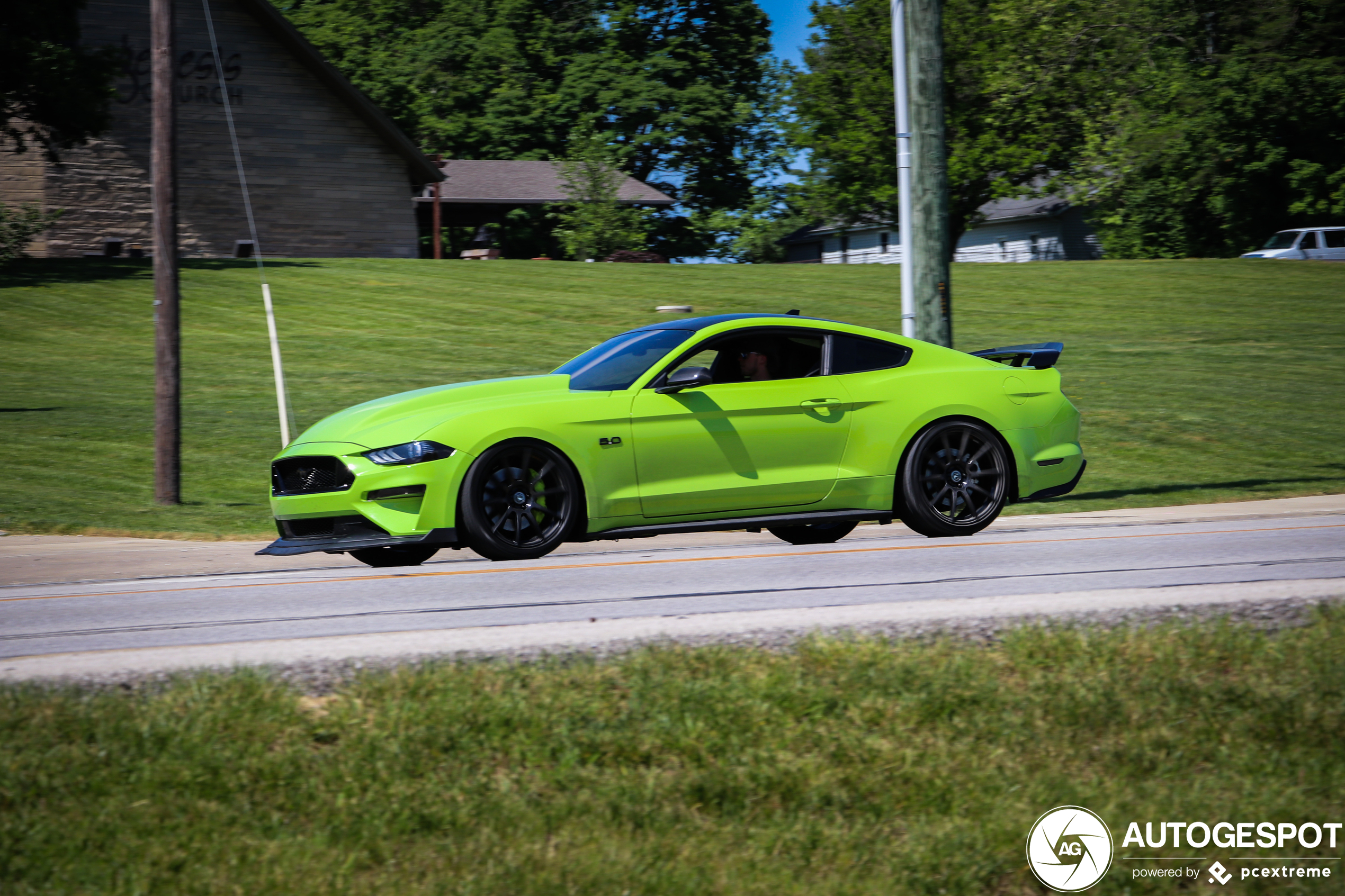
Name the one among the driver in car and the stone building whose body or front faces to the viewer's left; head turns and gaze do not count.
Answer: the driver in car

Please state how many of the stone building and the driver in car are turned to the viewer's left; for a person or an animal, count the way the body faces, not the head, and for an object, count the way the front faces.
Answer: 1

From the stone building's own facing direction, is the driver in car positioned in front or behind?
in front

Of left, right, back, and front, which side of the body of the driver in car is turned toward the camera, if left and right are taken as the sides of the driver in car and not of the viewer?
left

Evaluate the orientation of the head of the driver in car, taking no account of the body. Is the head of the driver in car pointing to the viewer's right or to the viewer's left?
to the viewer's left

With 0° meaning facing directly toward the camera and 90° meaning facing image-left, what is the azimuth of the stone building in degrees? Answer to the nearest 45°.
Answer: approximately 0°

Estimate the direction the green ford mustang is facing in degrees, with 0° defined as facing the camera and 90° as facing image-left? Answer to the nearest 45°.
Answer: approximately 45°

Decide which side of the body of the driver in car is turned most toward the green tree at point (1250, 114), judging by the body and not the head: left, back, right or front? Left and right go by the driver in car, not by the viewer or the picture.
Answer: right

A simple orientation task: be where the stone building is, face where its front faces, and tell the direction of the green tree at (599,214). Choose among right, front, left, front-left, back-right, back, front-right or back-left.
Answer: back-left
